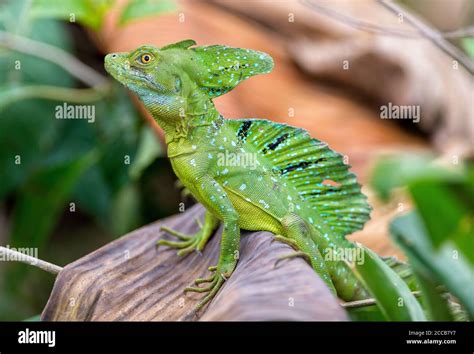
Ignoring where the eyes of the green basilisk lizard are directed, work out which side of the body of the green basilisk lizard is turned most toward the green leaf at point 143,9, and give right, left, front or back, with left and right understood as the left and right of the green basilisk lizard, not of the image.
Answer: right

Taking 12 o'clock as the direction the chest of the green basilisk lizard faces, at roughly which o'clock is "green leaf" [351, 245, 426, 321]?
The green leaf is roughly at 8 o'clock from the green basilisk lizard.

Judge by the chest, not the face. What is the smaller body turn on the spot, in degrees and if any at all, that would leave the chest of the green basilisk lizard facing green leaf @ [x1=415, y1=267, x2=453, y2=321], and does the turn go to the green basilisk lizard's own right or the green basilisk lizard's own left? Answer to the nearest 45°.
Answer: approximately 135° to the green basilisk lizard's own left

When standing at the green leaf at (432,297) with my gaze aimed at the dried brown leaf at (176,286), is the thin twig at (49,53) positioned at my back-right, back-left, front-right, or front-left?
front-right

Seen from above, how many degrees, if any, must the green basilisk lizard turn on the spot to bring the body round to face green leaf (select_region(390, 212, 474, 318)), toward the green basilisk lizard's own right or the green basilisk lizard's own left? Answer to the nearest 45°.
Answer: approximately 135° to the green basilisk lizard's own left

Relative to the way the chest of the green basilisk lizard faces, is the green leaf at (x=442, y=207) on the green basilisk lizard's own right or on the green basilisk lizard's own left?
on the green basilisk lizard's own left

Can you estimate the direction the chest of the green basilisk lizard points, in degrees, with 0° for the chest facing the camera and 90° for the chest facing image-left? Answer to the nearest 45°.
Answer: approximately 90°

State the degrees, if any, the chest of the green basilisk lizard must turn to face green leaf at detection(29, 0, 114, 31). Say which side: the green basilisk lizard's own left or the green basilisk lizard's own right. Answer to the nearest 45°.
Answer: approximately 45° to the green basilisk lizard's own right

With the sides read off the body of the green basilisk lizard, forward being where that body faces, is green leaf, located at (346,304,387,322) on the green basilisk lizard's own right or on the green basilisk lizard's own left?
on the green basilisk lizard's own left
